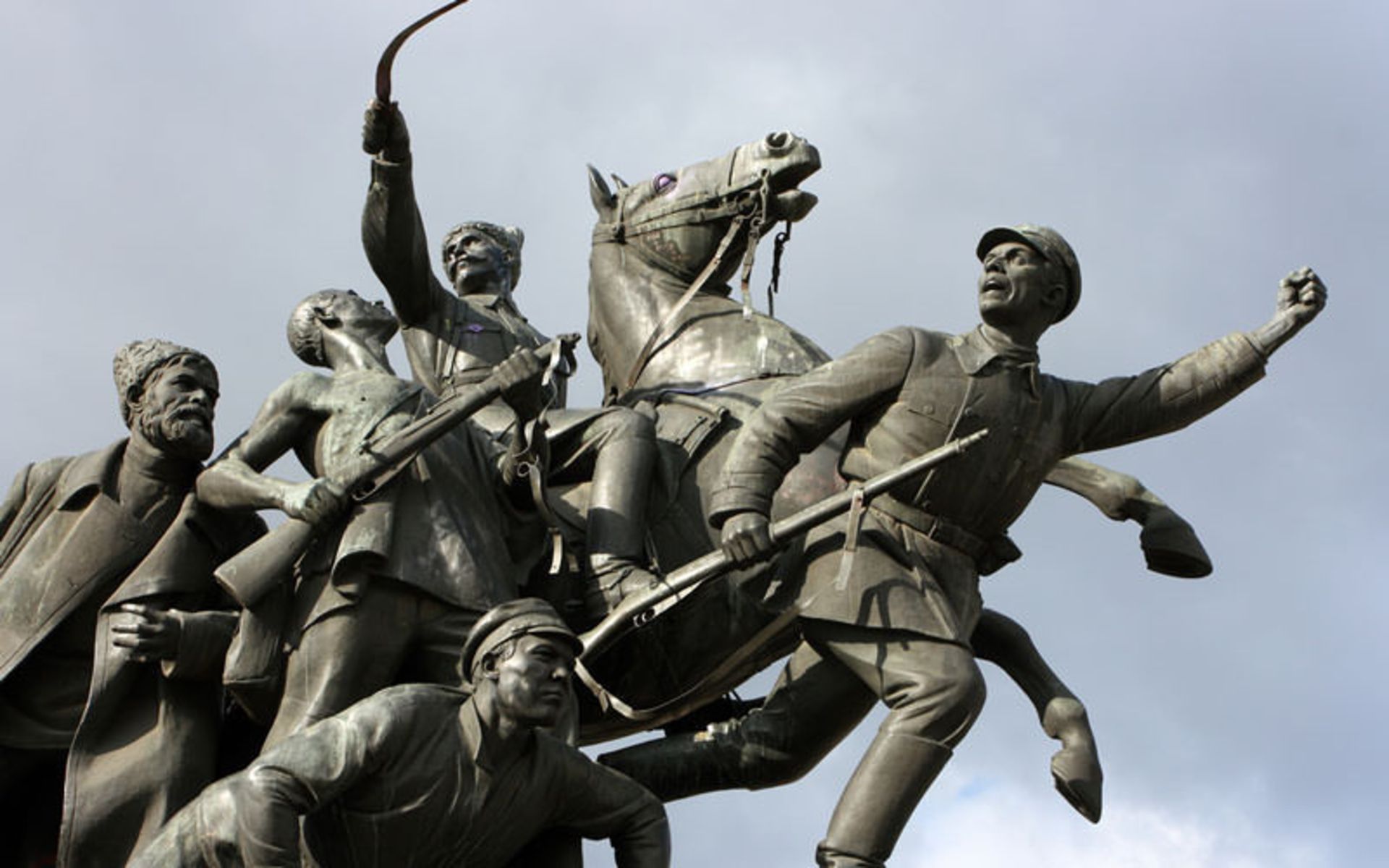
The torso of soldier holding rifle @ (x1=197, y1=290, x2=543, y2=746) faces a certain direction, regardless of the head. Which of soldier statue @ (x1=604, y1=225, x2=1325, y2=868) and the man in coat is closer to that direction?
the soldier statue

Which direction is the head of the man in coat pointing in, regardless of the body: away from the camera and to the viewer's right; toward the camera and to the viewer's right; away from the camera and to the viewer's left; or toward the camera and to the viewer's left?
toward the camera and to the viewer's right

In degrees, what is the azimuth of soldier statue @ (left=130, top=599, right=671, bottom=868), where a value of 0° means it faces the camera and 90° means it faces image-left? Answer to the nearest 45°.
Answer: approximately 315°

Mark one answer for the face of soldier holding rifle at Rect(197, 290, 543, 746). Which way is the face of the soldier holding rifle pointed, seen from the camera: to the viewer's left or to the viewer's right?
to the viewer's right

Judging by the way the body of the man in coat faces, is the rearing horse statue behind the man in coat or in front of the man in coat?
in front
